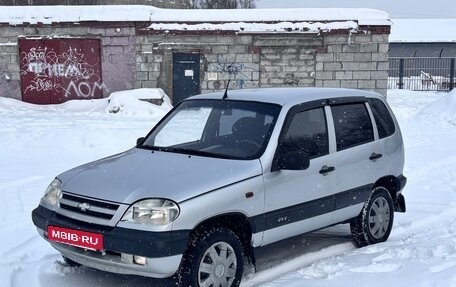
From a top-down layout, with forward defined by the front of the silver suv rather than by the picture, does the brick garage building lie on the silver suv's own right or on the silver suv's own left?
on the silver suv's own right

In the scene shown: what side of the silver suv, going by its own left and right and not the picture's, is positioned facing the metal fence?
back

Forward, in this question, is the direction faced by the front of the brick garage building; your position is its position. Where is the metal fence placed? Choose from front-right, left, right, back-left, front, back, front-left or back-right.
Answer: back-left

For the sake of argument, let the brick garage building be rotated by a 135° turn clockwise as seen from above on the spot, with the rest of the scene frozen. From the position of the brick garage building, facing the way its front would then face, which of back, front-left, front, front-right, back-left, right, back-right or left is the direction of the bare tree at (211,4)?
front-right

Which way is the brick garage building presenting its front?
toward the camera

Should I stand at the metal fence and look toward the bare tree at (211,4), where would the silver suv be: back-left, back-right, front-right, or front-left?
back-left

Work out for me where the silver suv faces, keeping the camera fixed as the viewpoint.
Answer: facing the viewer and to the left of the viewer

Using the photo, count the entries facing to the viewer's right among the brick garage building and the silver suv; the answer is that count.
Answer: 0

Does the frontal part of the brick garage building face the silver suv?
yes

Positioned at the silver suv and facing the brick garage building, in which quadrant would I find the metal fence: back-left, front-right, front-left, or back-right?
front-right

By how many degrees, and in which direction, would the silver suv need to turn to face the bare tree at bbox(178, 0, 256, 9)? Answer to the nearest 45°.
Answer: approximately 135° to its right
